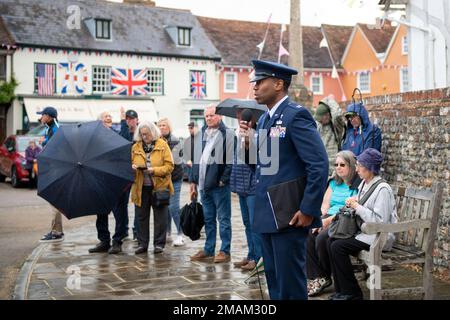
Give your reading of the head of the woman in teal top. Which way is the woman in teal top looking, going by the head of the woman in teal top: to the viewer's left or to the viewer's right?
to the viewer's left

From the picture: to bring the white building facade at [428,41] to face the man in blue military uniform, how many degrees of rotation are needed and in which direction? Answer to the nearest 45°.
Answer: approximately 45° to its left

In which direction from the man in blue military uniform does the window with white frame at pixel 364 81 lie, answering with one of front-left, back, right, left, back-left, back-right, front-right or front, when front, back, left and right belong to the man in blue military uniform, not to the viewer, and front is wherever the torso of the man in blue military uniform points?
back-right

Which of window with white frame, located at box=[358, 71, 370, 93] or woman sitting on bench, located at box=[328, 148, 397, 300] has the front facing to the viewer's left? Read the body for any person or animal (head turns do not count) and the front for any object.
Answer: the woman sitting on bench

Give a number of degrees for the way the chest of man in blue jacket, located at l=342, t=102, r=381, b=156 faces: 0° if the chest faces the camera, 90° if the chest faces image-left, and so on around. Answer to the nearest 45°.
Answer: approximately 45°
